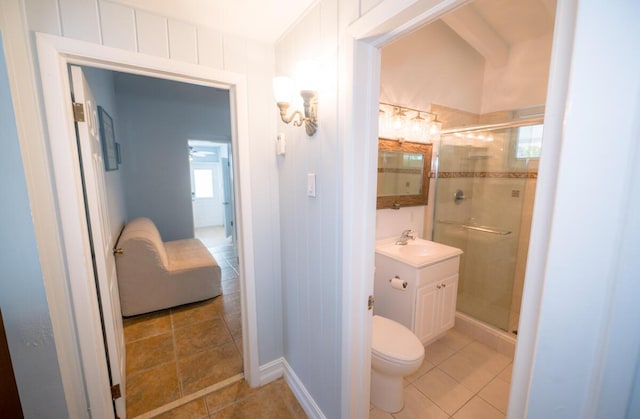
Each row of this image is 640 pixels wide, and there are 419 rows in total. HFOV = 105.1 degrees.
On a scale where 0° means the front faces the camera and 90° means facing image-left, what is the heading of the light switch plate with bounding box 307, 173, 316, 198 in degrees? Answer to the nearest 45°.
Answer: approximately 45°

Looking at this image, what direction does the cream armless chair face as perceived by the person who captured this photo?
facing to the right of the viewer

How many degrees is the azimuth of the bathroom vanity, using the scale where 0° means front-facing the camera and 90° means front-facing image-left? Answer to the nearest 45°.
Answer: approximately 315°

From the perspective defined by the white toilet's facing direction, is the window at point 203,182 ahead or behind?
behind

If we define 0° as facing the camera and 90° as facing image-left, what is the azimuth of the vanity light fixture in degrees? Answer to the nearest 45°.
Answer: approximately 315°

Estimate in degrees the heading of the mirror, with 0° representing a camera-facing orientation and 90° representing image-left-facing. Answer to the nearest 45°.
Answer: approximately 315°

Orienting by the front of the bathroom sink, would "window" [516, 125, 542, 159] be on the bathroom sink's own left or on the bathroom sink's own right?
on the bathroom sink's own left

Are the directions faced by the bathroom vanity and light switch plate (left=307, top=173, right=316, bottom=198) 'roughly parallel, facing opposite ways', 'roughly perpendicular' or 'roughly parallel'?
roughly perpendicular

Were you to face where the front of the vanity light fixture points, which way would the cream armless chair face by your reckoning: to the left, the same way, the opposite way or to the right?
to the left
